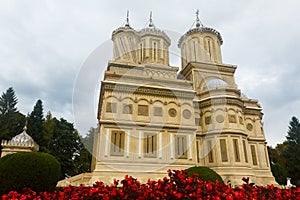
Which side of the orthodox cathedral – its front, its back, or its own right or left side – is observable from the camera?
left

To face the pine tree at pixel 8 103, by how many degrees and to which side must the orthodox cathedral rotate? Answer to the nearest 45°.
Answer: approximately 45° to its right

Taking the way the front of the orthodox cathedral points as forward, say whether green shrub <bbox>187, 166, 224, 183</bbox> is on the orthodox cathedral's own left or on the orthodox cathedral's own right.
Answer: on the orthodox cathedral's own left

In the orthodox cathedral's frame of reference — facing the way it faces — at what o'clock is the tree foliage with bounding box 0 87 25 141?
The tree foliage is roughly at 1 o'clock from the orthodox cathedral.

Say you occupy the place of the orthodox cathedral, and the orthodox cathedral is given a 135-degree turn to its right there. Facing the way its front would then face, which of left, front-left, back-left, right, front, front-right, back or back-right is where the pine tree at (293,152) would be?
front

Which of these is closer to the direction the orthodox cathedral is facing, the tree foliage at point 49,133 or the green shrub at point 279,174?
the tree foliage

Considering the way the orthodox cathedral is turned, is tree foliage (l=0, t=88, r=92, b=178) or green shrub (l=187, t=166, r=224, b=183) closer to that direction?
the tree foliage

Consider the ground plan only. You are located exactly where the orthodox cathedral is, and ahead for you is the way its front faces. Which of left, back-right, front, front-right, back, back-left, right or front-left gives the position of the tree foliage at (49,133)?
front-right

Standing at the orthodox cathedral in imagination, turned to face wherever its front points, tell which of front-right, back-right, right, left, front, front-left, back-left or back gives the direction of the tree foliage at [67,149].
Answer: front-right

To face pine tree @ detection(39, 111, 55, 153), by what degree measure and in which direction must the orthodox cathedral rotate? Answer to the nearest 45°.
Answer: approximately 45° to its right

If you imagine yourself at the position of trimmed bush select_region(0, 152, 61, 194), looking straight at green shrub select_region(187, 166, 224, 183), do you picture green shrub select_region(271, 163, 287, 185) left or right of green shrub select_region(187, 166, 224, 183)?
left
